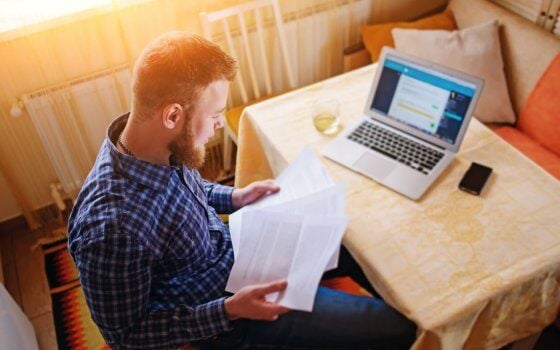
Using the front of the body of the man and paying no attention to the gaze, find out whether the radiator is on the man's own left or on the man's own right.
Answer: on the man's own left

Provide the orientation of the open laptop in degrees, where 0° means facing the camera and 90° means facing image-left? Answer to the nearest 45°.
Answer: approximately 45°

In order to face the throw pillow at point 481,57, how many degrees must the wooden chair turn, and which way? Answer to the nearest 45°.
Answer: approximately 45° to its left

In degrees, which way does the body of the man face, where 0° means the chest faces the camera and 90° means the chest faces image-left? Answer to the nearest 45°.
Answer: approximately 270°

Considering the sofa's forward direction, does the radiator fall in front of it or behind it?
in front

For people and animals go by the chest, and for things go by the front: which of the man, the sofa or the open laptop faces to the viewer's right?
the man

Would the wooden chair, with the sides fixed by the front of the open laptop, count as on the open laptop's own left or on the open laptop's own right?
on the open laptop's own right

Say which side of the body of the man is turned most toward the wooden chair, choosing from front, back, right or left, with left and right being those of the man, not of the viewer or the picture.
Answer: left

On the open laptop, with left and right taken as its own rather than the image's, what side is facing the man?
front

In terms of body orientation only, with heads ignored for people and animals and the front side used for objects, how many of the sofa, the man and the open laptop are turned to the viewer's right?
1

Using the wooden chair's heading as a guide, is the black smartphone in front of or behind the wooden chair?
in front

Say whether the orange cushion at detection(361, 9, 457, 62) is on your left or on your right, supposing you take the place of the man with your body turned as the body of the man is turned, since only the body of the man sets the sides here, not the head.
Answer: on your left

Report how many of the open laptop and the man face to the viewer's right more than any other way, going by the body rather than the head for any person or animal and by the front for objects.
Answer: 1
